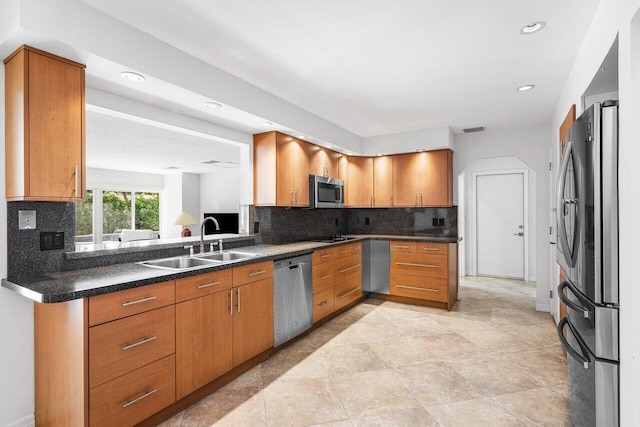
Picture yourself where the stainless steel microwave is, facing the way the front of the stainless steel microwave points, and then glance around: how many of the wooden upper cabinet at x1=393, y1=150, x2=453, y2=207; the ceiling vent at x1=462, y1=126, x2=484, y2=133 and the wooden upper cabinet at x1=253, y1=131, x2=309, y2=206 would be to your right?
1

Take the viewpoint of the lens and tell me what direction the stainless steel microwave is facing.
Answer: facing the viewer and to the right of the viewer

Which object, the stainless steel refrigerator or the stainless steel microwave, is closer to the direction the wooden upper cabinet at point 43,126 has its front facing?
the stainless steel refrigerator

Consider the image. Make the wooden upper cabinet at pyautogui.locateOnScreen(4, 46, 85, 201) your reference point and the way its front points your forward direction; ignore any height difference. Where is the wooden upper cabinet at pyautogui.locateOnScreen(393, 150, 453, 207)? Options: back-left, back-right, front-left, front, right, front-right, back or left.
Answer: front-left

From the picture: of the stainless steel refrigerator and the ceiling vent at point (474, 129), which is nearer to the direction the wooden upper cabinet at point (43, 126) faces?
the stainless steel refrigerator

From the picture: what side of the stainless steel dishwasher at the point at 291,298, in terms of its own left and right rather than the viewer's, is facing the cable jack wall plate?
right

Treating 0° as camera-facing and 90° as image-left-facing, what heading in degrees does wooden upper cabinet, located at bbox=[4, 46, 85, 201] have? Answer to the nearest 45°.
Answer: approximately 315°

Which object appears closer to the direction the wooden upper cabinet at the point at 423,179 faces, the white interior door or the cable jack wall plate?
the cable jack wall plate

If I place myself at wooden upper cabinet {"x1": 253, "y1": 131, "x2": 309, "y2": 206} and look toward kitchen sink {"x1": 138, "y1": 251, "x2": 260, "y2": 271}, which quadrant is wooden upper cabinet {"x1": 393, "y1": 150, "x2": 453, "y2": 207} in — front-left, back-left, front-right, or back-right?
back-left
